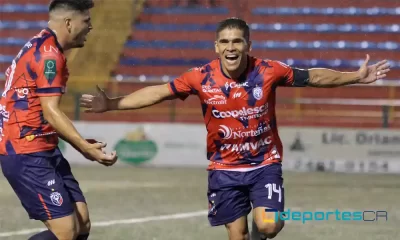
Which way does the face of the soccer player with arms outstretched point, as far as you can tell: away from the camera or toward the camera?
toward the camera

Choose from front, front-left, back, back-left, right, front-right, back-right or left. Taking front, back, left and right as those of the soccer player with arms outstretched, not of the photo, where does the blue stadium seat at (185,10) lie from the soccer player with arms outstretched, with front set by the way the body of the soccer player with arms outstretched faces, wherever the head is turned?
back

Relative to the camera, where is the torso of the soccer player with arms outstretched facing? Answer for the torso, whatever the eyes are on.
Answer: toward the camera
